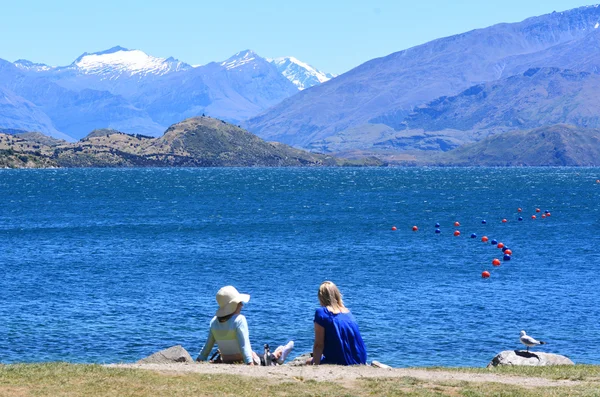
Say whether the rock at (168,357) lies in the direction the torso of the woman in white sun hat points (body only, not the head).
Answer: no

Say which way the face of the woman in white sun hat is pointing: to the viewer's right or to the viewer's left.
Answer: to the viewer's right

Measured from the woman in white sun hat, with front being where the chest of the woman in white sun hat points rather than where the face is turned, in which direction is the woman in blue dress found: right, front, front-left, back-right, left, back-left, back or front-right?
front-right

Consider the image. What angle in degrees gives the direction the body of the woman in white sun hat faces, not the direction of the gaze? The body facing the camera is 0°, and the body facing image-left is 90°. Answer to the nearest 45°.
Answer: approximately 225°
